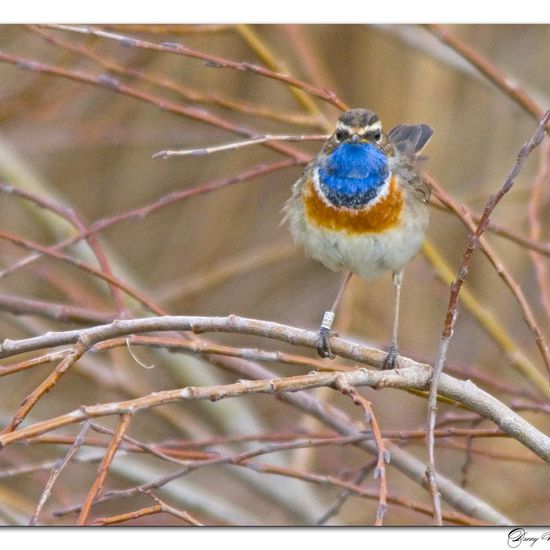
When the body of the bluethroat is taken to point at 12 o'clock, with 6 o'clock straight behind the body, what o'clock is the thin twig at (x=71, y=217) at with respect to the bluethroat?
The thin twig is roughly at 3 o'clock from the bluethroat.

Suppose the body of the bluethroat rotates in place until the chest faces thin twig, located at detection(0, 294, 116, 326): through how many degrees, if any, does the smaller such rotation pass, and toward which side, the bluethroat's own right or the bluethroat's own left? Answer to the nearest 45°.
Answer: approximately 135° to the bluethroat's own right

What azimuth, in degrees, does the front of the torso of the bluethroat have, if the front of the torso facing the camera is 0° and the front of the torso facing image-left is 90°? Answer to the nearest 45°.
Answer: approximately 0°
